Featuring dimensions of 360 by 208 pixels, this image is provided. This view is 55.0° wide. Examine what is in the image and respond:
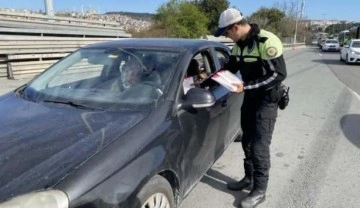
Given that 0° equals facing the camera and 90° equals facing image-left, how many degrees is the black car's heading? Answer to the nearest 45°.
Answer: approximately 45°

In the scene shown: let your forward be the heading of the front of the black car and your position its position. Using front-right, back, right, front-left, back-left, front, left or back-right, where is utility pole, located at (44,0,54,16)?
back-right

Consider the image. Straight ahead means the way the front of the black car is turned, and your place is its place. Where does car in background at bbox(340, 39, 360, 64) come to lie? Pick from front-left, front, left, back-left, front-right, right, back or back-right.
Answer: back

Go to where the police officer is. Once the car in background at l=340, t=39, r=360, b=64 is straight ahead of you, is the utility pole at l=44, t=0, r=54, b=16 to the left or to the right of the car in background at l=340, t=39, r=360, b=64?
left

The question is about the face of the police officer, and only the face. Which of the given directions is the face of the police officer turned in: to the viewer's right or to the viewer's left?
to the viewer's left

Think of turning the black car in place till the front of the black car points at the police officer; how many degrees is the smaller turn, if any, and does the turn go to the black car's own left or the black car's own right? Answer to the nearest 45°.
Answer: approximately 135° to the black car's own left

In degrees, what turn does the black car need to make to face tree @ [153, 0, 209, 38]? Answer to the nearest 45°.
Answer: approximately 135° to its right

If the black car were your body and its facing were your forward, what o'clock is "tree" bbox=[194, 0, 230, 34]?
The tree is roughly at 5 o'clock from the black car.

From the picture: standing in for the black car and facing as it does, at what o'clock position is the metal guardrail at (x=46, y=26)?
The metal guardrail is roughly at 4 o'clock from the black car.
